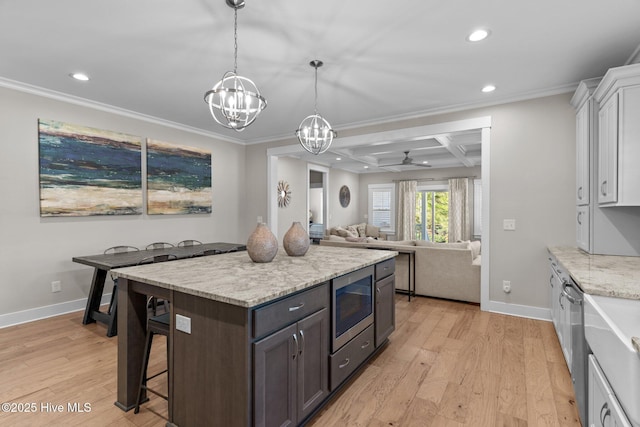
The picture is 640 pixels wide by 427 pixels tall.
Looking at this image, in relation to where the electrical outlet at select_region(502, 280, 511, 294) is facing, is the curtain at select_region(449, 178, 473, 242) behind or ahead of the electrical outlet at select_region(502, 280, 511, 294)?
behind

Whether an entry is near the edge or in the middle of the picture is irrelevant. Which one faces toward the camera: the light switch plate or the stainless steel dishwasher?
the light switch plate

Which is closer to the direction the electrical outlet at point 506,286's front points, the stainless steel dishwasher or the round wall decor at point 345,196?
the stainless steel dishwasher

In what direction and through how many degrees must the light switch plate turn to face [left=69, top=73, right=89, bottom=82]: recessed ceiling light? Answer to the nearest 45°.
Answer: approximately 45° to its right

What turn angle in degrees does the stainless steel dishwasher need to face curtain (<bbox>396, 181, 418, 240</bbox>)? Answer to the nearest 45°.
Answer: approximately 45° to its right

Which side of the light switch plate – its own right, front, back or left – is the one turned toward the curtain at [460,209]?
back

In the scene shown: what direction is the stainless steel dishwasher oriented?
to the viewer's left

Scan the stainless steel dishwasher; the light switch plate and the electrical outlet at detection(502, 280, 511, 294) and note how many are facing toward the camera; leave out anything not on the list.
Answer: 2

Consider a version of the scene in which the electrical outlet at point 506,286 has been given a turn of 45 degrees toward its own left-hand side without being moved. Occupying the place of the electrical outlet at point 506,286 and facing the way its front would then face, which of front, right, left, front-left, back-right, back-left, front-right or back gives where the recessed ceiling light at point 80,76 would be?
right

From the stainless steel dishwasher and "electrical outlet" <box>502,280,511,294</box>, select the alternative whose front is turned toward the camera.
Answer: the electrical outlet

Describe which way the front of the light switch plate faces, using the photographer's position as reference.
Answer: facing the viewer

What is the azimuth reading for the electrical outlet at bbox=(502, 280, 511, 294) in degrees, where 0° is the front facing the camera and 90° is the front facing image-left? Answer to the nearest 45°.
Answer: approximately 0°

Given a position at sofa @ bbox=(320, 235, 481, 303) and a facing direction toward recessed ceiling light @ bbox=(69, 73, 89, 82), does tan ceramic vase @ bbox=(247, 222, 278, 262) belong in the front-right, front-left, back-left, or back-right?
front-left
